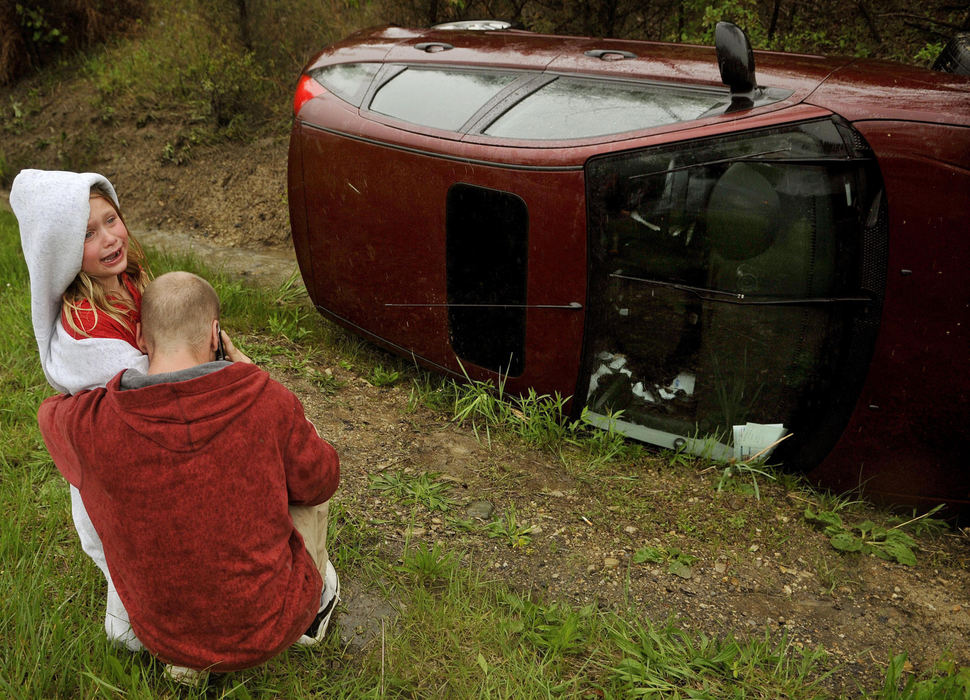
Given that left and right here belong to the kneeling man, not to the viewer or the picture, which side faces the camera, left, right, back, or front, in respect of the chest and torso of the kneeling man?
back

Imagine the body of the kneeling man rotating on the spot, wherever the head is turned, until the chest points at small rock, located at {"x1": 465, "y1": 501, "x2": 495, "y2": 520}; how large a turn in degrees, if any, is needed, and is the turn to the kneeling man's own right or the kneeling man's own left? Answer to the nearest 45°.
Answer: approximately 45° to the kneeling man's own right

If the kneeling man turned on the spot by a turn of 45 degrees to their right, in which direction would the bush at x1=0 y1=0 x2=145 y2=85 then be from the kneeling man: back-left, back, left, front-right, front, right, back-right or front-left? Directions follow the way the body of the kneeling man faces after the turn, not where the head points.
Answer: front-left

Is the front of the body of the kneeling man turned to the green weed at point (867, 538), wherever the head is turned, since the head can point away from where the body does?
no

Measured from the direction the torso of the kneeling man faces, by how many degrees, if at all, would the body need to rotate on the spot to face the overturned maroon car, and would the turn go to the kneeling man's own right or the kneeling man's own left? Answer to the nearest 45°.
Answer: approximately 45° to the kneeling man's own right

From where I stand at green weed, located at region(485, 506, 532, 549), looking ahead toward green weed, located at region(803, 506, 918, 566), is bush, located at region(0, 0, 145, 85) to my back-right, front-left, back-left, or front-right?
back-left

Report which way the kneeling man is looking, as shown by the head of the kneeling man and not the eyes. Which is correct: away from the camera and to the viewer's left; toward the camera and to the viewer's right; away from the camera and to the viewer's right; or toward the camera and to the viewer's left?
away from the camera and to the viewer's left

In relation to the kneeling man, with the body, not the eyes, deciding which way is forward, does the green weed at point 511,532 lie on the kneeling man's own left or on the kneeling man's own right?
on the kneeling man's own right

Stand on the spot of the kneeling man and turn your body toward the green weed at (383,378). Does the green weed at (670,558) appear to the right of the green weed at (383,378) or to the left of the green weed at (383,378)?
right

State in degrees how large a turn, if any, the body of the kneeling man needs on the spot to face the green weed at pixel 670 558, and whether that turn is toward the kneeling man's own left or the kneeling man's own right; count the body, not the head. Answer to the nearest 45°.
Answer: approximately 90° to the kneeling man's own right
